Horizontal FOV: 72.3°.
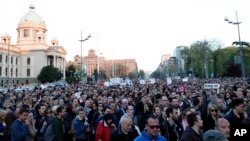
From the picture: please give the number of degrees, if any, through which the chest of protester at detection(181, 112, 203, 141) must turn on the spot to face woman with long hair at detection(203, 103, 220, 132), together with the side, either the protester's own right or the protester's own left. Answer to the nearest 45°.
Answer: approximately 90° to the protester's own left

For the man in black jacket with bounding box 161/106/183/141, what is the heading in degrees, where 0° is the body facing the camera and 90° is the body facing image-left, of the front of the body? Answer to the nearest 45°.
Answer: approximately 315°

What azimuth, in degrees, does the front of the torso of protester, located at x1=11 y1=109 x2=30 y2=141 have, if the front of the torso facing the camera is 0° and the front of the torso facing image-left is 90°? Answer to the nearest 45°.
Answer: approximately 315°
